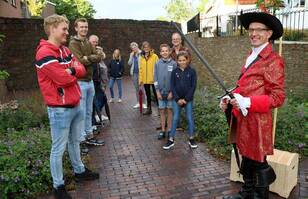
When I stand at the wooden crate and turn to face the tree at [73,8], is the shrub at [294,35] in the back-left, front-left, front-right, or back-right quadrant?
front-right

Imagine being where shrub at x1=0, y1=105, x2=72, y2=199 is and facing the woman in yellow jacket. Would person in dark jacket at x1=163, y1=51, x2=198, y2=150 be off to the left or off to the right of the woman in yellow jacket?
right

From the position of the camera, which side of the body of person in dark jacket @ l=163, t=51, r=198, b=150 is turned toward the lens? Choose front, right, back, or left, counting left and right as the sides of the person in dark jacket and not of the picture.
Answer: front

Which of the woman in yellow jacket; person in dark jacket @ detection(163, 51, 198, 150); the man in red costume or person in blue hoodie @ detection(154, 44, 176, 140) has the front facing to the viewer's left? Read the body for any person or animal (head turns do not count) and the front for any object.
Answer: the man in red costume

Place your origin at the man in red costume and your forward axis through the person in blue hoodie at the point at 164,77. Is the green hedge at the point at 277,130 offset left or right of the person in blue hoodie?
right

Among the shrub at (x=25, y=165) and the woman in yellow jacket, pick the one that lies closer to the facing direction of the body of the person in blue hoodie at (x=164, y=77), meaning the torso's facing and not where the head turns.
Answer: the shrub

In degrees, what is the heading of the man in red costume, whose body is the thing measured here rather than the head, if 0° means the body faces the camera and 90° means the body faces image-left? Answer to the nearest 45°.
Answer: approximately 90°

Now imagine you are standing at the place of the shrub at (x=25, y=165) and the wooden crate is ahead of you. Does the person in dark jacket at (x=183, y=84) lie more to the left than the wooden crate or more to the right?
left

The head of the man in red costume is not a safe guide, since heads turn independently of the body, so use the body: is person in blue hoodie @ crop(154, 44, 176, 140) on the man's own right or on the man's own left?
on the man's own right

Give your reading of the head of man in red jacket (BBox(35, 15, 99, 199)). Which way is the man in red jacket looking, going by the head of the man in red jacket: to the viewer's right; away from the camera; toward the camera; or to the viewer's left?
to the viewer's right
